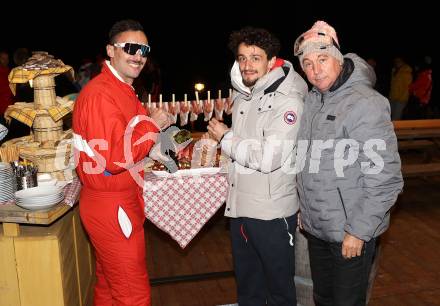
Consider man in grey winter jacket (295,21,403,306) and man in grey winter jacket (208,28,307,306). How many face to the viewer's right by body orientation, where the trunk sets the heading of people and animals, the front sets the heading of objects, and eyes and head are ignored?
0

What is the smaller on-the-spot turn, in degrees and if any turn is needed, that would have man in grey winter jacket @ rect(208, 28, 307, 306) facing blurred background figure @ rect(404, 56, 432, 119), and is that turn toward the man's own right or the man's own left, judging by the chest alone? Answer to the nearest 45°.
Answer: approximately 180°

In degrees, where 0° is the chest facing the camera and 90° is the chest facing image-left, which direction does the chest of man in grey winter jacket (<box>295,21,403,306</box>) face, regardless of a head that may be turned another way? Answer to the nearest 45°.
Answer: approximately 45°

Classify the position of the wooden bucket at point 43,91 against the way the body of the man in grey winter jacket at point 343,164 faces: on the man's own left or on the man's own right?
on the man's own right

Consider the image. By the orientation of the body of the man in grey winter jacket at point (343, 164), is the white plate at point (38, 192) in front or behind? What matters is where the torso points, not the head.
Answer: in front

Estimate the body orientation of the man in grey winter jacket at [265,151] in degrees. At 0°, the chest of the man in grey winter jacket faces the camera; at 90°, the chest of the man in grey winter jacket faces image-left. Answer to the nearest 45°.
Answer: approximately 45°

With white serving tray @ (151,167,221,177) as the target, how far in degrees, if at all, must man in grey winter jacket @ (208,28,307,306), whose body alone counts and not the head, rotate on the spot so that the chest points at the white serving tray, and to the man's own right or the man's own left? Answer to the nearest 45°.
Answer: approximately 90° to the man's own right

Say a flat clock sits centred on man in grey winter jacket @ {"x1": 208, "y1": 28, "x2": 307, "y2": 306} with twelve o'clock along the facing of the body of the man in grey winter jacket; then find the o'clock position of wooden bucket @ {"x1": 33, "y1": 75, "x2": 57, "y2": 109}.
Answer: The wooden bucket is roughly at 2 o'clock from the man in grey winter jacket.

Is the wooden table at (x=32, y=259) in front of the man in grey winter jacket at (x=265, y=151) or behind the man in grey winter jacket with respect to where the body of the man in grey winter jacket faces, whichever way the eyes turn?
in front

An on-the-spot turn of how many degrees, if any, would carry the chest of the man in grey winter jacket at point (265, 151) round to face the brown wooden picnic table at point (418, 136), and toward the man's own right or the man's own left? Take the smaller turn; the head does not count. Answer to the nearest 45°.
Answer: approximately 180°

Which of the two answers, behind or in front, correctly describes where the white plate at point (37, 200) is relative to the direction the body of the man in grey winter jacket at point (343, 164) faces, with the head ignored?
in front
